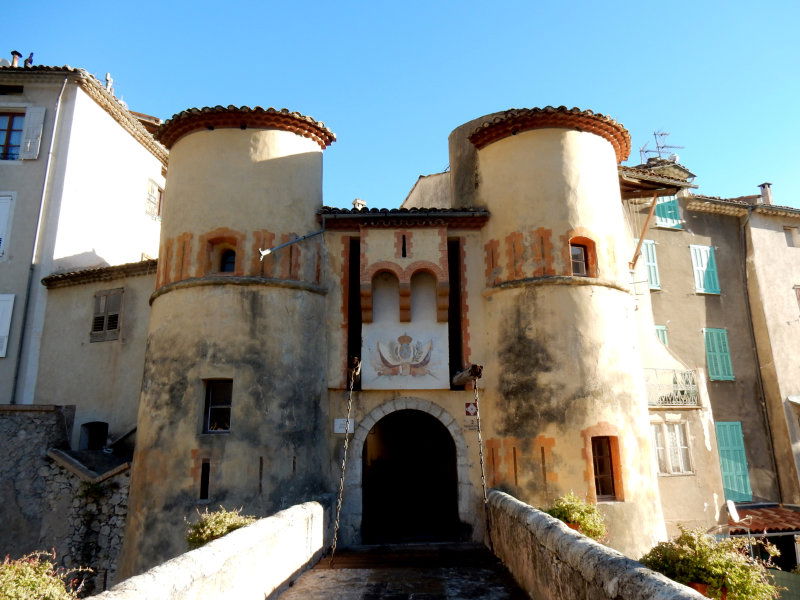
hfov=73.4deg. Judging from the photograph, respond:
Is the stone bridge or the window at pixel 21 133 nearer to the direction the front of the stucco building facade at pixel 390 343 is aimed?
the stone bridge

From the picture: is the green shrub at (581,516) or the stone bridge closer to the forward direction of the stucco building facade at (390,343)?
the stone bridge

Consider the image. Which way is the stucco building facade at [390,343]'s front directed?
toward the camera

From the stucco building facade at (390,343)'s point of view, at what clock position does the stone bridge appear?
The stone bridge is roughly at 12 o'clock from the stucco building facade.

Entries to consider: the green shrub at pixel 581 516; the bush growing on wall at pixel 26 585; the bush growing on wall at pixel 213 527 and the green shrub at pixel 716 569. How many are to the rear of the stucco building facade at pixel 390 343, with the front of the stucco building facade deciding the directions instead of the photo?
0

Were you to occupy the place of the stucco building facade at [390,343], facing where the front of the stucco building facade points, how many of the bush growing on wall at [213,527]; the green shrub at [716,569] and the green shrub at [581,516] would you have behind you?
0

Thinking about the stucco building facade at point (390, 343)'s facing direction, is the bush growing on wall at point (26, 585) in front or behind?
in front

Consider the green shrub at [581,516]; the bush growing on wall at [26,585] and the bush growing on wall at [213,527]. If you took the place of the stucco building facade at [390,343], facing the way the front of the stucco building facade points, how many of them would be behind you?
0

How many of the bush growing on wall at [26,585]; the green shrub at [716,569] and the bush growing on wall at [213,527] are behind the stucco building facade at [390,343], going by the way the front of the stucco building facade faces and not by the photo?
0

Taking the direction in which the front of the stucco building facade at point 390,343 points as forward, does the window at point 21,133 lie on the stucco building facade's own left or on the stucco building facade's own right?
on the stucco building facade's own right

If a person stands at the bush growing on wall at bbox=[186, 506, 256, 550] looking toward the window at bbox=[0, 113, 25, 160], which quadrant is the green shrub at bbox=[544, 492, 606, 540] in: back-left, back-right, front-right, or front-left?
back-right

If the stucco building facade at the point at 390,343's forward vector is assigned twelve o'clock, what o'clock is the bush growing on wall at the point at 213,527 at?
The bush growing on wall is roughly at 1 o'clock from the stucco building facade.

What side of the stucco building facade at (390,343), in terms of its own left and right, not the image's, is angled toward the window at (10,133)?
right

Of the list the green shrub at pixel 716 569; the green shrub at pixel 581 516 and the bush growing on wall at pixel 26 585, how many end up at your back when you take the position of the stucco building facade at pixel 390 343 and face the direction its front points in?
0

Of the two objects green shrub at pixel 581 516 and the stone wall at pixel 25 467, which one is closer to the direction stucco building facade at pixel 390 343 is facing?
the green shrub

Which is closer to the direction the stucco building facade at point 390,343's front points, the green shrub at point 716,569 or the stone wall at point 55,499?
the green shrub
